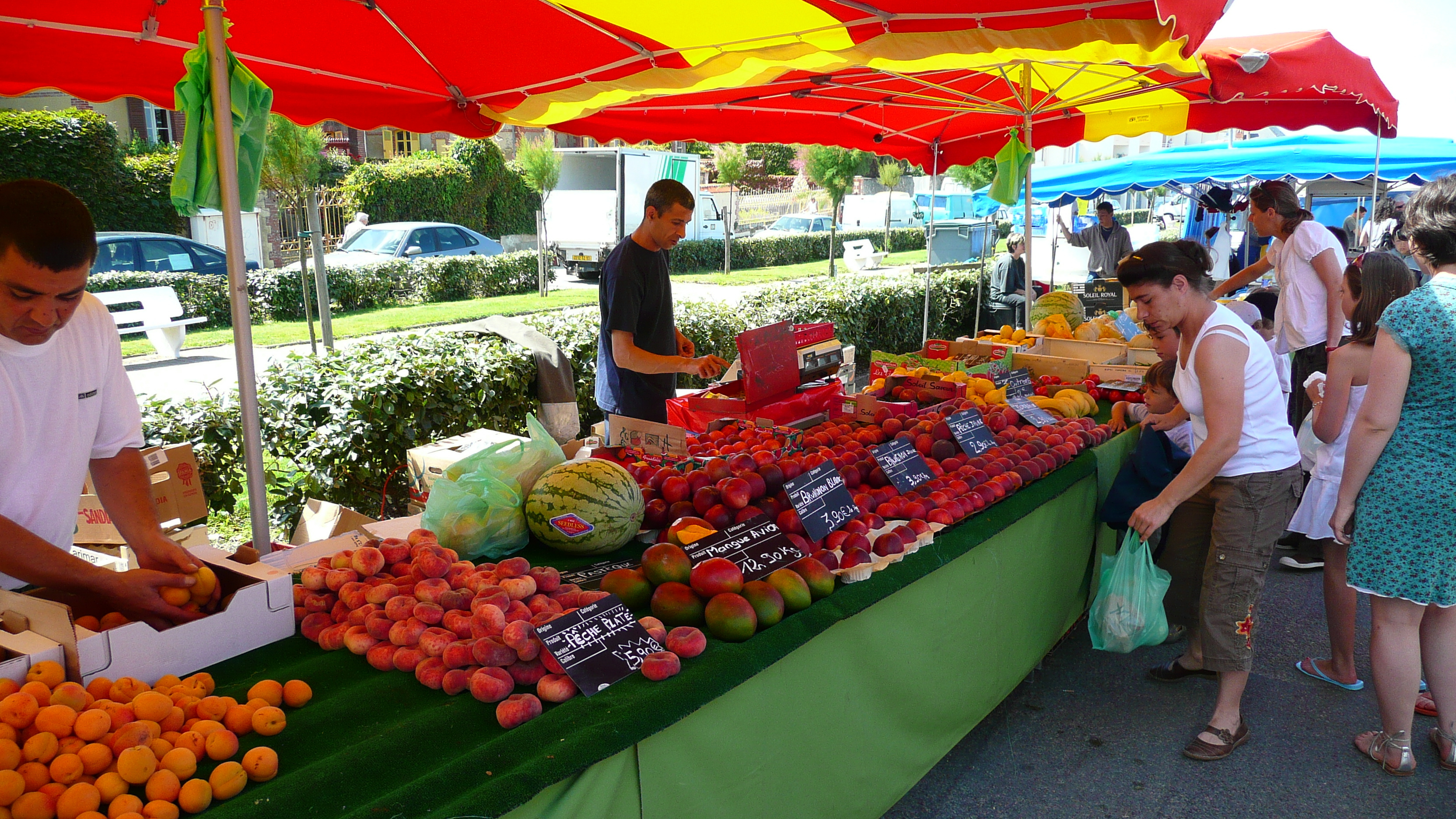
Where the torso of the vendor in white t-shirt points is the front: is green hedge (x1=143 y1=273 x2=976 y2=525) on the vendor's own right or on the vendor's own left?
on the vendor's own left

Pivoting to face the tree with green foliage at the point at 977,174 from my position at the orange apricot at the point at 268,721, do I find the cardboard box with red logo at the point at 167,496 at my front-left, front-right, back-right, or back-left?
front-left

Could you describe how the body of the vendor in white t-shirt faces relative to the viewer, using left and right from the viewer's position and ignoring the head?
facing the viewer and to the right of the viewer

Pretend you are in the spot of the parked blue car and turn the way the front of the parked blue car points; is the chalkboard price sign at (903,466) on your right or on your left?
on your left

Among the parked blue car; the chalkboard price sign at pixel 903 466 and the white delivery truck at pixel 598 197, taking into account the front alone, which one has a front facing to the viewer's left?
the parked blue car

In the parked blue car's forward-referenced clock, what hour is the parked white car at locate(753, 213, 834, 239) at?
The parked white car is roughly at 5 o'clock from the parked blue car.

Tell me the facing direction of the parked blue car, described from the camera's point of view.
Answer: facing to the left of the viewer

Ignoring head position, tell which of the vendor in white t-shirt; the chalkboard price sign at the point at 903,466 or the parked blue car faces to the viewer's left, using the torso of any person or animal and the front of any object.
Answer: the parked blue car

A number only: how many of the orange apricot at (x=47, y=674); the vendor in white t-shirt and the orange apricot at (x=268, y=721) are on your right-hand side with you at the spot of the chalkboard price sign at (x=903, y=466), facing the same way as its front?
3

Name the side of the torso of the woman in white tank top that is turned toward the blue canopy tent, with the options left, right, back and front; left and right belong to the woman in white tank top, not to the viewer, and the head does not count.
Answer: right

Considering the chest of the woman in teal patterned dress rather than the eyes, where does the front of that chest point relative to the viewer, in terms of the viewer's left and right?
facing away from the viewer and to the left of the viewer

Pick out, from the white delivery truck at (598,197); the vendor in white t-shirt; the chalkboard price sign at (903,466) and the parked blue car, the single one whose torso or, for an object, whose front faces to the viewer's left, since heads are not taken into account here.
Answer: the parked blue car

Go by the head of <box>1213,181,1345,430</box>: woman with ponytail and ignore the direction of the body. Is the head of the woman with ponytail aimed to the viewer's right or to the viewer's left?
to the viewer's left

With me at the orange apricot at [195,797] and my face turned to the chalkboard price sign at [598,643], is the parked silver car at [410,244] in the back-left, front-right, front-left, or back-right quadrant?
front-left
